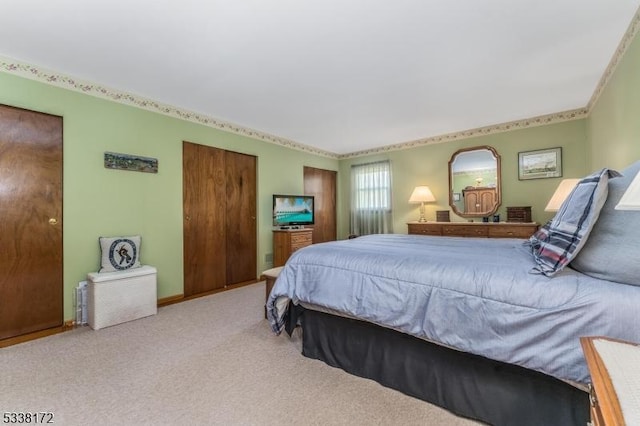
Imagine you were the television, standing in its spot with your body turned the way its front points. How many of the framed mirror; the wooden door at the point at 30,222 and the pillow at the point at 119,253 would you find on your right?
2

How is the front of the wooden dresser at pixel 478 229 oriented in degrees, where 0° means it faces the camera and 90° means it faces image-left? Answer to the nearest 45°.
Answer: approximately 0°

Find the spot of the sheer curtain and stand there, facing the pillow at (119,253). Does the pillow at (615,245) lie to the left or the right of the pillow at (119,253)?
left

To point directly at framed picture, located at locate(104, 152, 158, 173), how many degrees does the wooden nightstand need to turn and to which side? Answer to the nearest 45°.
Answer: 0° — it already faces it

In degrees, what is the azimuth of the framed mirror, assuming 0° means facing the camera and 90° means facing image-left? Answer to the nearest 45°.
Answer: approximately 0°

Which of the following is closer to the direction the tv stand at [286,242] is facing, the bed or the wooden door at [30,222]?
the bed

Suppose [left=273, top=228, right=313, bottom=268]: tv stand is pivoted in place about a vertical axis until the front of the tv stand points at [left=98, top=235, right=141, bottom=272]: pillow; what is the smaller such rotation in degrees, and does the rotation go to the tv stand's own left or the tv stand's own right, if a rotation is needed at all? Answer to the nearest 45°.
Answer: approximately 90° to the tv stand's own right

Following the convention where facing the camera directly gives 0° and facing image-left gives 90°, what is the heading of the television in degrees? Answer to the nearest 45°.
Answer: approximately 315°

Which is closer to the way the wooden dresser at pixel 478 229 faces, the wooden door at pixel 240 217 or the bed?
the bed

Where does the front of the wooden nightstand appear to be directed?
to the viewer's left

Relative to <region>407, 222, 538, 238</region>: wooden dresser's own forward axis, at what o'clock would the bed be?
The bed is roughly at 12 o'clock from the wooden dresser.

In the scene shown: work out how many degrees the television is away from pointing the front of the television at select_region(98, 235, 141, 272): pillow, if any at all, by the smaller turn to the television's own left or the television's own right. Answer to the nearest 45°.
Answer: approximately 90° to the television's own right
